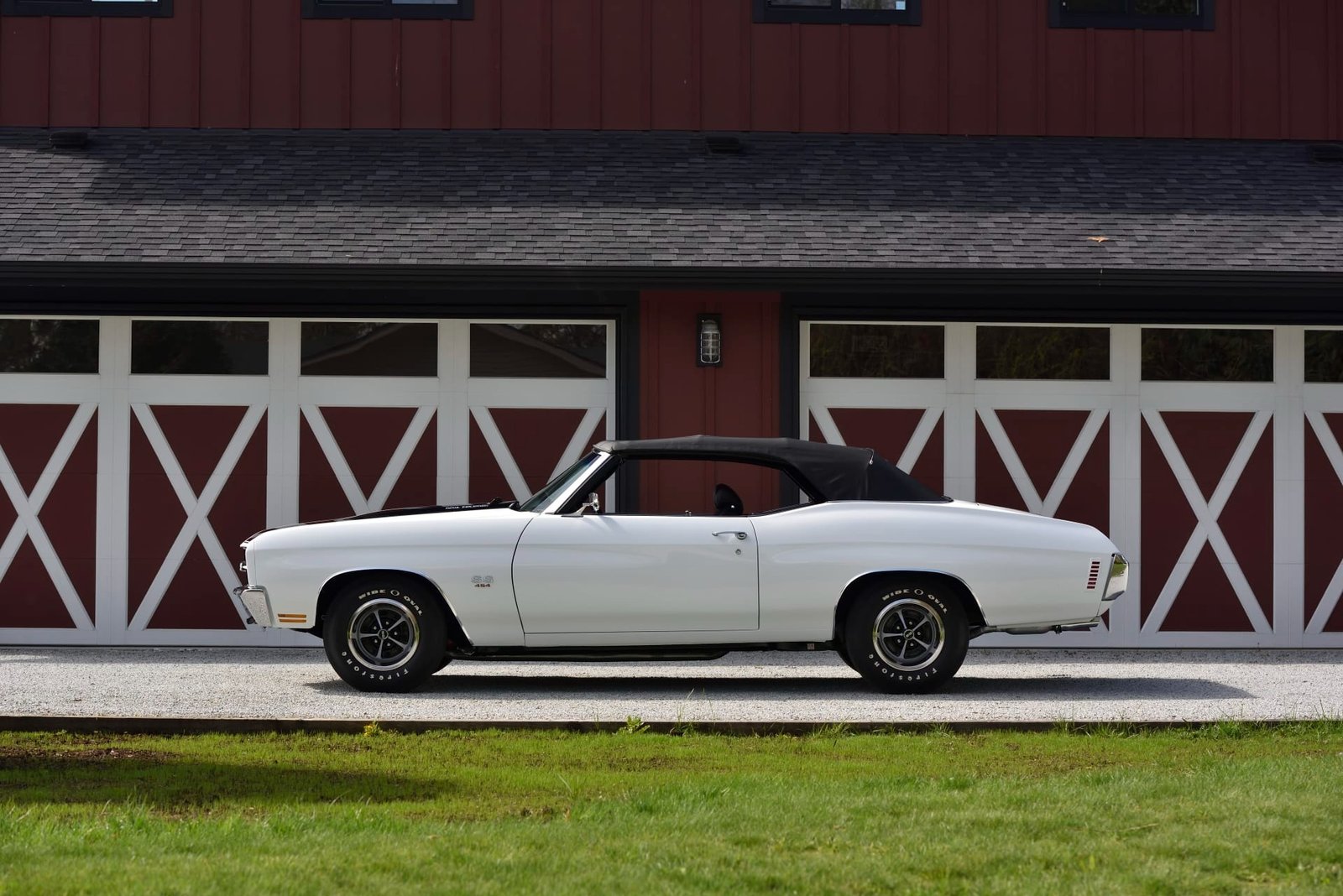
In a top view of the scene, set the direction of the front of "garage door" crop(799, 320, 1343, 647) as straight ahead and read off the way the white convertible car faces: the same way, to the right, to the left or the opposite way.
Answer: to the right

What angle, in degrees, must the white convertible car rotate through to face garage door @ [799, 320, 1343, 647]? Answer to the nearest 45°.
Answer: approximately 135° to its right

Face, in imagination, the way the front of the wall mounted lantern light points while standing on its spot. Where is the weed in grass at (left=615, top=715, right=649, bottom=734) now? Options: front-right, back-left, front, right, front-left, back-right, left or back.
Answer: front

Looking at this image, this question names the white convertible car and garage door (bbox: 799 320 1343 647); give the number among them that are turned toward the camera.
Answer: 1

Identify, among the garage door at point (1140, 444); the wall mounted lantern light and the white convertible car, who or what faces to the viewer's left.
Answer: the white convertible car

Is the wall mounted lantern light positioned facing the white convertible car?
yes

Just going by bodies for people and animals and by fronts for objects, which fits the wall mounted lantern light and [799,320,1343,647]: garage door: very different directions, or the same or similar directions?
same or similar directions

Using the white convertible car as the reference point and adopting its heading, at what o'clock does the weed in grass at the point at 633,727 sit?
The weed in grass is roughly at 9 o'clock from the white convertible car.

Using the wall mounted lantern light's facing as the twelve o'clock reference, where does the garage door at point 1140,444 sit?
The garage door is roughly at 9 o'clock from the wall mounted lantern light.

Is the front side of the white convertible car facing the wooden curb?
no

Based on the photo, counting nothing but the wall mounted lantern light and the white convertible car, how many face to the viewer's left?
1

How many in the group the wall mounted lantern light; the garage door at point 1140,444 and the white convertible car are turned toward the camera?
2

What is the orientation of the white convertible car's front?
to the viewer's left

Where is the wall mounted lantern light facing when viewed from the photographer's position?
facing the viewer

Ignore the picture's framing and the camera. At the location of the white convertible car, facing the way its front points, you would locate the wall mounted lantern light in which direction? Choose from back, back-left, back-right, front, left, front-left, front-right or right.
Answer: right

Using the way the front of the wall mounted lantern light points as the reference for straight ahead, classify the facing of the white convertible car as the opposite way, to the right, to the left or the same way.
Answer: to the right

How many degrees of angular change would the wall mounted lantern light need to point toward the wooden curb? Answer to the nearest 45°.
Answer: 0° — it already faces it

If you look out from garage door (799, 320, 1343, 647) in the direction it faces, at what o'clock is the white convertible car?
The white convertible car is roughly at 1 o'clock from the garage door.
